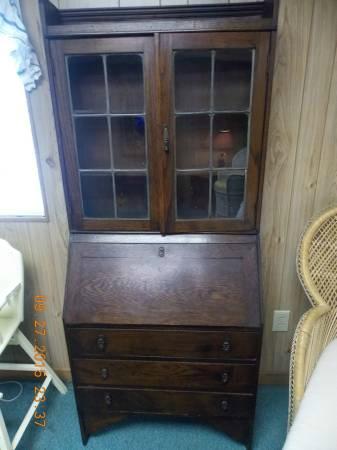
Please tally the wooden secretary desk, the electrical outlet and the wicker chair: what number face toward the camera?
3

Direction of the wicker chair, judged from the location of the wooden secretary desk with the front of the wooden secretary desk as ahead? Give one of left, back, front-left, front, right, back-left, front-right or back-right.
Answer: left

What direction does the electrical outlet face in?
toward the camera

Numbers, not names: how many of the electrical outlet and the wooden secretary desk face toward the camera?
2

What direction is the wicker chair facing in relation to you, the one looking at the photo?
facing the viewer

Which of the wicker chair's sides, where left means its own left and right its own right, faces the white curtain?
right
